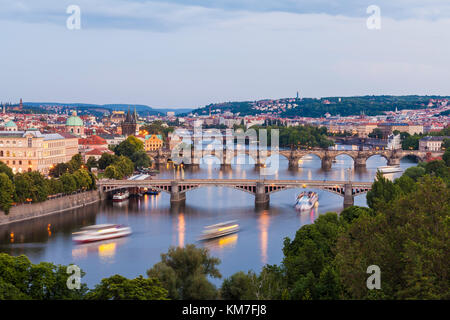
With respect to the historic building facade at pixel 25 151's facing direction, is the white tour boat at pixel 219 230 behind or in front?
in front

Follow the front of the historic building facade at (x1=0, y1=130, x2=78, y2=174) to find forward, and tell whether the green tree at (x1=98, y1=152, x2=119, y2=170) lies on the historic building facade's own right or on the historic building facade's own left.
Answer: on the historic building facade's own left

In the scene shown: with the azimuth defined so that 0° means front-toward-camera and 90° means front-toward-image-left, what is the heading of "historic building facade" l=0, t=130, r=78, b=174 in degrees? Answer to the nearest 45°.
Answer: approximately 315°

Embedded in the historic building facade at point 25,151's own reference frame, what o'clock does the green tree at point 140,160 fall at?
The green tree is roughly at 9 o'clock from the historic building facade.

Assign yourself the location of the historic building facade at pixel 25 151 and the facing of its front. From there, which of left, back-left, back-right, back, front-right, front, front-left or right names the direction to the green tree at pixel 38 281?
front-right

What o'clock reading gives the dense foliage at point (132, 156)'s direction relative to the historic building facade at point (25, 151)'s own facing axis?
The dense foliage is roughly at 9 o'clock from the historic building facade.
